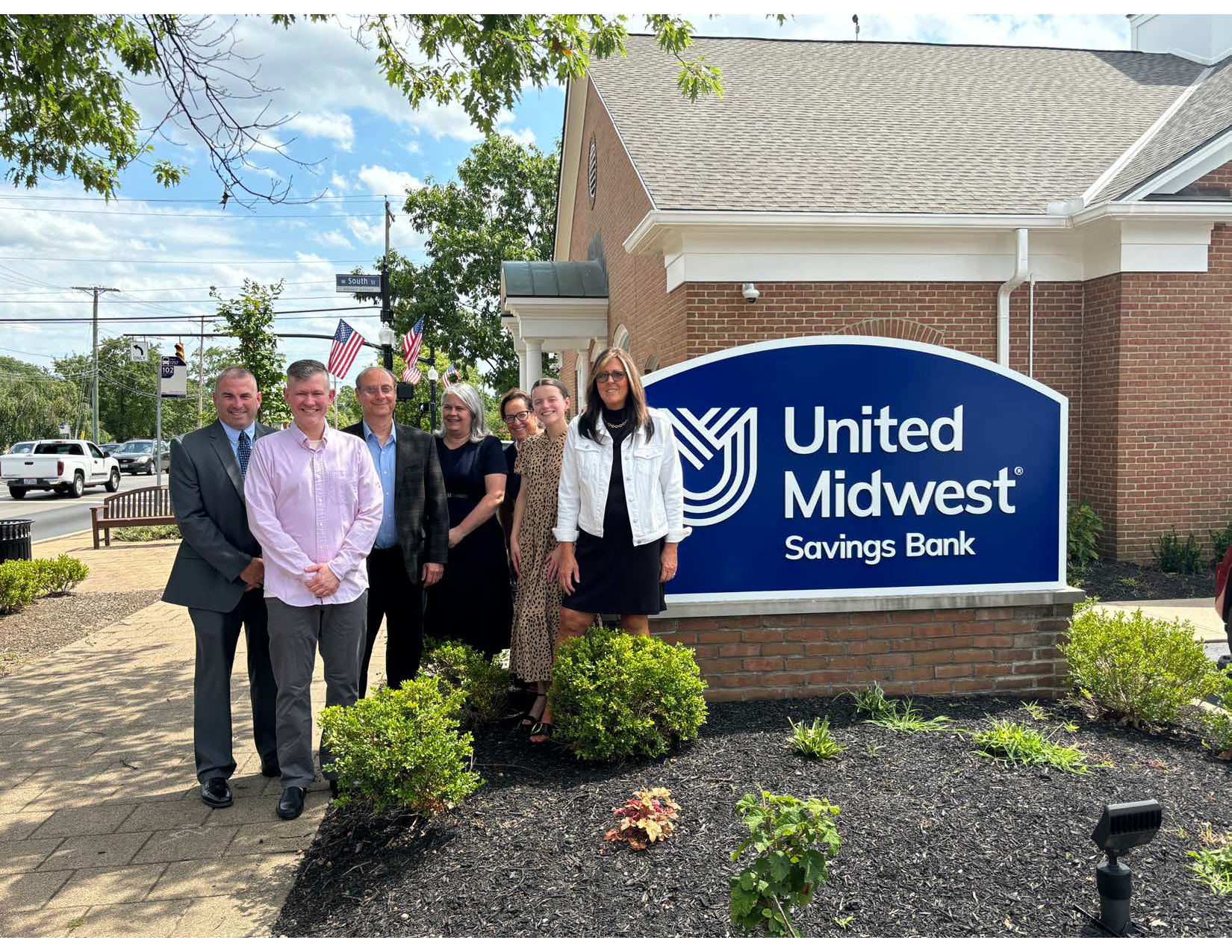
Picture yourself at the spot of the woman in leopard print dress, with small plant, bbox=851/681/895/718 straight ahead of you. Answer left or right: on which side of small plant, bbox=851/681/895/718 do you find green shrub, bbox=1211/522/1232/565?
left

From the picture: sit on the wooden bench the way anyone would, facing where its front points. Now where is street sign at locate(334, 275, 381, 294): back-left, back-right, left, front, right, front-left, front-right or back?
back-left

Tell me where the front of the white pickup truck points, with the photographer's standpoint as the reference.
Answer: facing away from the viewer and to the right of the viewer

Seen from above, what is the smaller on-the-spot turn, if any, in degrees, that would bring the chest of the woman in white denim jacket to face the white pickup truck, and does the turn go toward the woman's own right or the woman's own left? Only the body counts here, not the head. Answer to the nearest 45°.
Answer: approximately 135° to the woman's own right
